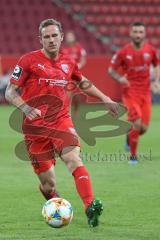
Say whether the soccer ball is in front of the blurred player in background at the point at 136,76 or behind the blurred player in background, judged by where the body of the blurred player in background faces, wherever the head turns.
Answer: in front

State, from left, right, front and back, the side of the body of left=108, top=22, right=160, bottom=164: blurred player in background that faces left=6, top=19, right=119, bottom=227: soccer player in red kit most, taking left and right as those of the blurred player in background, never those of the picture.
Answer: front

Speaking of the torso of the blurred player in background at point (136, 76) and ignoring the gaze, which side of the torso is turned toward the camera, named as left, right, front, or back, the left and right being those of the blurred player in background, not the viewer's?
front
